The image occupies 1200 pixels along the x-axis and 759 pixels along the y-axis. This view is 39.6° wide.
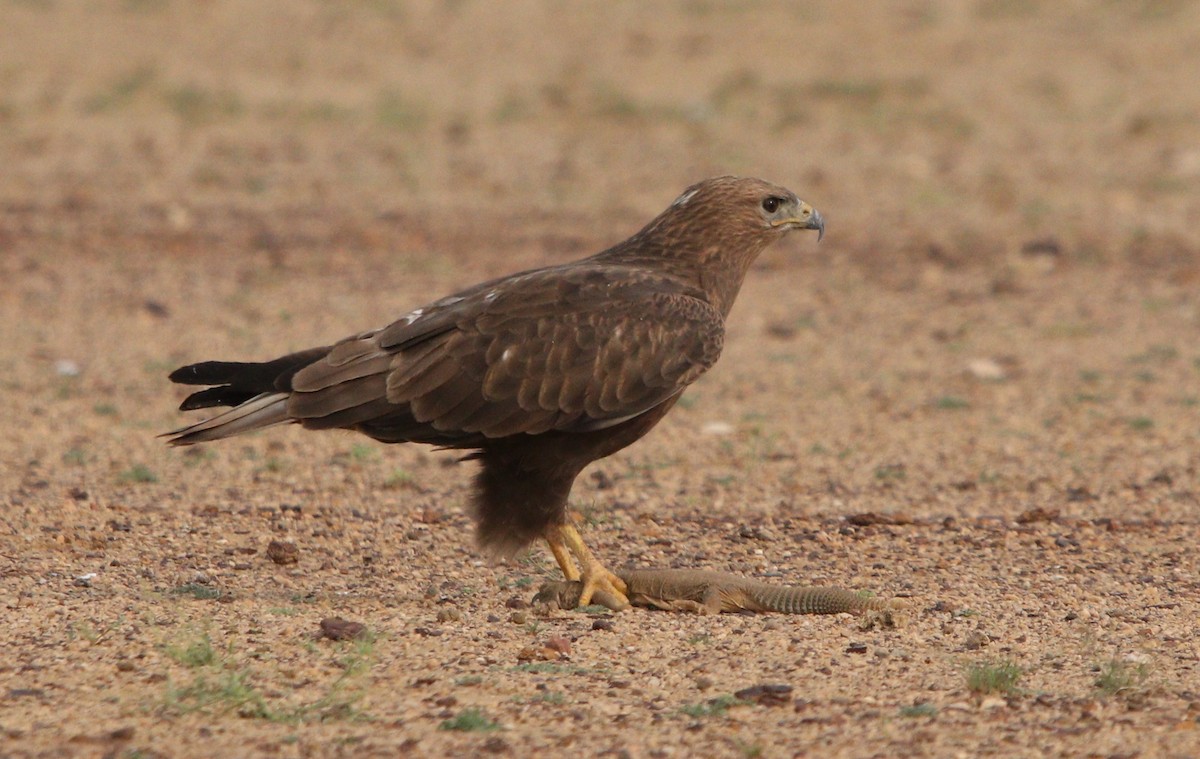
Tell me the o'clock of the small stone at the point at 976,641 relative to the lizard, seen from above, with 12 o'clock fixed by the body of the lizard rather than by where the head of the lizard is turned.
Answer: The small stone is roughly at 7 o'clock from the lizard.

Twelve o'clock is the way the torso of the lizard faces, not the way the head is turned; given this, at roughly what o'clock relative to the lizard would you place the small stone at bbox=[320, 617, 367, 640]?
The small stone is roughly at 11 o'clock from the lizard.

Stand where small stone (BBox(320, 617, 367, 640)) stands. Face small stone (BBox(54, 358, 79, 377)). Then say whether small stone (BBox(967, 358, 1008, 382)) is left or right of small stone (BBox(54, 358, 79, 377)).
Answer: right

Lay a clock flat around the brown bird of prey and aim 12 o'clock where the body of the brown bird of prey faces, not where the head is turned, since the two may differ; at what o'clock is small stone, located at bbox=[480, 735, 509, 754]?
The small stone is roughly at 3 o'clock from the brown bird of prey.

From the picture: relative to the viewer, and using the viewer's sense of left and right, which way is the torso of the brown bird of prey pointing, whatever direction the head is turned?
facing to the right of the viewer

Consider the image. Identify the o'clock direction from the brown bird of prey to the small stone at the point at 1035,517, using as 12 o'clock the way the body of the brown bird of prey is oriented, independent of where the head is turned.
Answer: The small stone is roughly at 11 o'clock from the brown bird of prey.

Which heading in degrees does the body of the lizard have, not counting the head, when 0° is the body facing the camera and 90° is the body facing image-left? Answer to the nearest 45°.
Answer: approximately 90°

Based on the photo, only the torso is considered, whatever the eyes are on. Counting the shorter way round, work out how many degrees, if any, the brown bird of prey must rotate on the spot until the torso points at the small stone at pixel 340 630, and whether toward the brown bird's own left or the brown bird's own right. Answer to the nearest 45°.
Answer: approximately 135° to the brown bird's own right
